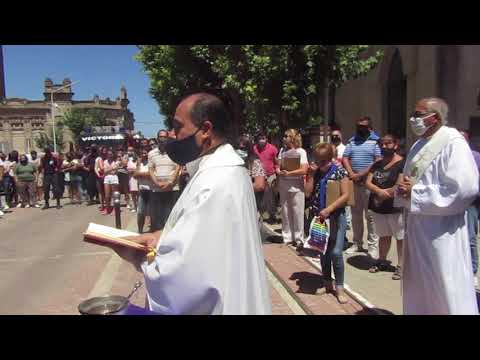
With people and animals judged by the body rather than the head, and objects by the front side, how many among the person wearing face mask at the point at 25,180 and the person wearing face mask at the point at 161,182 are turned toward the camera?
2

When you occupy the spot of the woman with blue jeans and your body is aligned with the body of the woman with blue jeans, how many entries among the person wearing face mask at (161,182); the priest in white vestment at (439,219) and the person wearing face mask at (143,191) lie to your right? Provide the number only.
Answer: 2

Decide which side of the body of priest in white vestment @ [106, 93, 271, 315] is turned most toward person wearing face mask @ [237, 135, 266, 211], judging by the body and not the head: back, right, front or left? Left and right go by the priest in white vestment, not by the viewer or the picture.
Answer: right

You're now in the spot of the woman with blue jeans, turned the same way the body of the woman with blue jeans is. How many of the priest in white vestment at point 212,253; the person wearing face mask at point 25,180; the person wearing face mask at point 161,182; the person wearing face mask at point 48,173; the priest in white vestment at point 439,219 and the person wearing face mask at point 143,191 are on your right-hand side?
4

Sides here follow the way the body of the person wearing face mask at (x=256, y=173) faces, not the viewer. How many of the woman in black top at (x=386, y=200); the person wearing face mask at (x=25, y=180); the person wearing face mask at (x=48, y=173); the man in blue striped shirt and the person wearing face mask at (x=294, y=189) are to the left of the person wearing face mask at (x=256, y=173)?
3

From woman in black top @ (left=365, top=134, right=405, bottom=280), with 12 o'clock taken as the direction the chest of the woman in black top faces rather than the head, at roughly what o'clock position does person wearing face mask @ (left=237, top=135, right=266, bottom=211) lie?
The person wearing face mask is roughly at 3 o'clock from the woman in black top.

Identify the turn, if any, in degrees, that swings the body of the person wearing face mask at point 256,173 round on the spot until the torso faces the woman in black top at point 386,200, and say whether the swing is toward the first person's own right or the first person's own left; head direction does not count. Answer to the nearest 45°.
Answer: approximately 90° to the first person's own left

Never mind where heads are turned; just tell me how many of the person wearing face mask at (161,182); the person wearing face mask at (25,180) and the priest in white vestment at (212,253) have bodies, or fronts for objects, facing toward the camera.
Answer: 2

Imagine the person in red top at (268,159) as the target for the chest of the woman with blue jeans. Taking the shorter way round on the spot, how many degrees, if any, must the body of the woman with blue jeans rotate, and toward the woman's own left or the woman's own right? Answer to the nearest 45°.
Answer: approximately 135° to the woman's own right

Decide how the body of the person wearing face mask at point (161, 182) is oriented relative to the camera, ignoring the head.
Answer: toward the camera

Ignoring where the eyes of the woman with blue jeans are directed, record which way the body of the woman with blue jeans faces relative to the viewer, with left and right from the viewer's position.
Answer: facing the viewer and to the left of the viewer

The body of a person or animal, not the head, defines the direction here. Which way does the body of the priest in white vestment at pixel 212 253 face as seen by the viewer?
to the viewer's left

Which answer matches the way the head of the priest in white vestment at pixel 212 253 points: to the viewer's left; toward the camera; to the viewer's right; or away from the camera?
to the viewer's left

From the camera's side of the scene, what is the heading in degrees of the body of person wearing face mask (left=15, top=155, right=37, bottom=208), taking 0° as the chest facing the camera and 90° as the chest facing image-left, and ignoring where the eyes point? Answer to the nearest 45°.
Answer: approximately 0°

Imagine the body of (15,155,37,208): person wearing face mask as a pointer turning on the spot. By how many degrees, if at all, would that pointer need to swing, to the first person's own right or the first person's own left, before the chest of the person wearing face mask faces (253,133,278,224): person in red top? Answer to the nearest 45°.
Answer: approximately 45° to the first person's own left
